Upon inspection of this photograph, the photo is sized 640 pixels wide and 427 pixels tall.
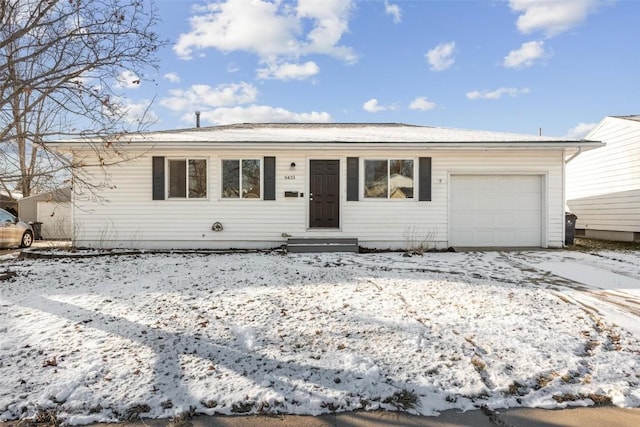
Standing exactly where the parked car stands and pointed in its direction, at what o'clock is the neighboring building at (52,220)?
The neighboring building is roughly at 11 o'clock from the parked car.

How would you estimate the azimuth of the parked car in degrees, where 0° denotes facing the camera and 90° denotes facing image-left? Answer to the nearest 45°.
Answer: approximately 225°
